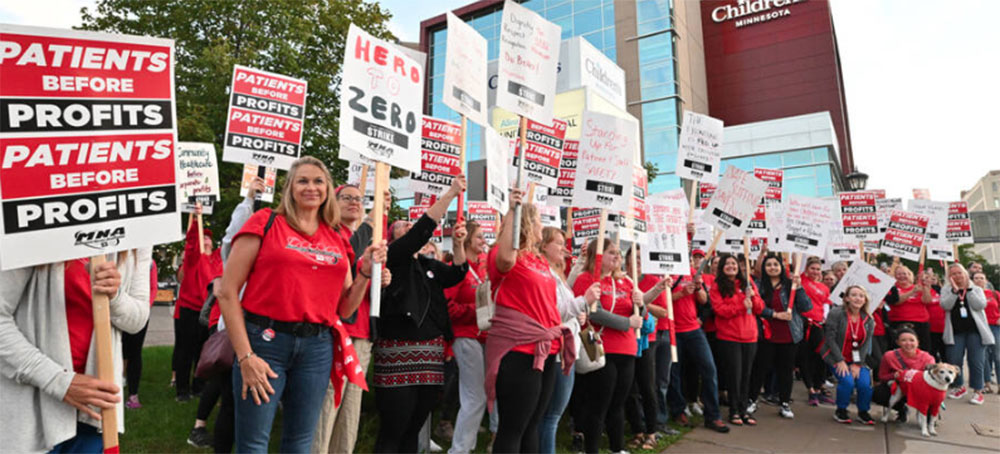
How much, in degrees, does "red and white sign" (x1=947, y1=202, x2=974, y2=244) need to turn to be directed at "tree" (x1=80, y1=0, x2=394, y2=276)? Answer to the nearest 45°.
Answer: approximately 45° to its right

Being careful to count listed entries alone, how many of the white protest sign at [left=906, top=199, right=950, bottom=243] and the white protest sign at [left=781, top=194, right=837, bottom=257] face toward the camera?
2

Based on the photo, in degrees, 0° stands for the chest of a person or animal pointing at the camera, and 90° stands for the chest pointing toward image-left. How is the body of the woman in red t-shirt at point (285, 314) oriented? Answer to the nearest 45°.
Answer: approximately 315°
